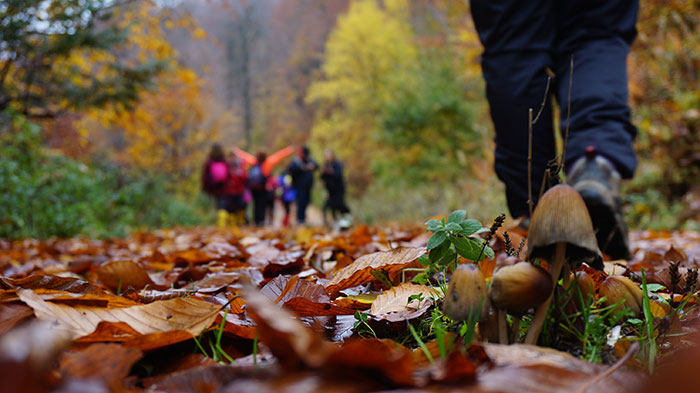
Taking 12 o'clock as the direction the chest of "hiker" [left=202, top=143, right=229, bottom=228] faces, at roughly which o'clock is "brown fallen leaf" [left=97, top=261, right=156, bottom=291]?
The brown fallen leaf is roughly at 6 o'clock from the hiker.

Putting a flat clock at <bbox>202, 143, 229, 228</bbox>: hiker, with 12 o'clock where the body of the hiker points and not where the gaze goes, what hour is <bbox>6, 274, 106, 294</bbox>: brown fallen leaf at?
The brown fallen leaf is roughly at 6 o'clock from the hiker.

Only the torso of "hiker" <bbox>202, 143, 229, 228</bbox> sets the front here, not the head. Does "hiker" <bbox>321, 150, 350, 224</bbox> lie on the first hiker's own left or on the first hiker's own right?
on the first hiker's own right

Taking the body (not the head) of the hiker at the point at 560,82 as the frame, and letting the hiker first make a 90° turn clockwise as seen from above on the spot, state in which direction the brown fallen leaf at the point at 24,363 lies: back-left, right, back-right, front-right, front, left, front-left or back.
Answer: right

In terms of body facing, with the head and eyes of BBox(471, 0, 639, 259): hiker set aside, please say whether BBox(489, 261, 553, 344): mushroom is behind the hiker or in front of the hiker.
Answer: behind

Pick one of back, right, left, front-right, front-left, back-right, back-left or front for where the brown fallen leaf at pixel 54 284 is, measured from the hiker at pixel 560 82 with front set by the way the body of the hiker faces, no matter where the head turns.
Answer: back-left

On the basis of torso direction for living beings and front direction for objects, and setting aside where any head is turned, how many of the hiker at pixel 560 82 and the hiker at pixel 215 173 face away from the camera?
2

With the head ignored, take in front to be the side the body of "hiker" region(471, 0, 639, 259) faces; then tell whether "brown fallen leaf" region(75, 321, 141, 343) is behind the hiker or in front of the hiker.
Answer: behind

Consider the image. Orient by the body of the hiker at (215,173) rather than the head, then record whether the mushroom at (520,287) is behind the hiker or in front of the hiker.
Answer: behind

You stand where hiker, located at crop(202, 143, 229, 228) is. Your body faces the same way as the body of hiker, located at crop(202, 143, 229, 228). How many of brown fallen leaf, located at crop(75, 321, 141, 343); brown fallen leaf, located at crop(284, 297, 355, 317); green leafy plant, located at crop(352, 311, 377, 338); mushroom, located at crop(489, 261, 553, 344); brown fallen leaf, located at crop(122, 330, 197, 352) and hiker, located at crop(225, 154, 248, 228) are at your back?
5

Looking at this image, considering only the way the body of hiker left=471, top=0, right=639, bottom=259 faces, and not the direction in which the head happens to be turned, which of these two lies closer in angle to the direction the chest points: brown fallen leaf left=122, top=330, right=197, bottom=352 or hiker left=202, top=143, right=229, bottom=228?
the hiker

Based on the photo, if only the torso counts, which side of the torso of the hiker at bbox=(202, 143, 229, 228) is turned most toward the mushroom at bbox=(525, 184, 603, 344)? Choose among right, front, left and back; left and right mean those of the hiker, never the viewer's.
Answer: back

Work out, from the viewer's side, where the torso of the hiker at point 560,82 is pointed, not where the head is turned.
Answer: away from the camera

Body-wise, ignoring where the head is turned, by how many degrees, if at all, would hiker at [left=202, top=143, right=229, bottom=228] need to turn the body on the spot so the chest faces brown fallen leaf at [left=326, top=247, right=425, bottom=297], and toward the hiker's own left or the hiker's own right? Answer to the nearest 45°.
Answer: approximately 180°

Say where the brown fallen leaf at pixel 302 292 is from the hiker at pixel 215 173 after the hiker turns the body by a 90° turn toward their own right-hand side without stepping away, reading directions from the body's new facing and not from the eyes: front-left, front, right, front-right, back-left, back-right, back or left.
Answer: right

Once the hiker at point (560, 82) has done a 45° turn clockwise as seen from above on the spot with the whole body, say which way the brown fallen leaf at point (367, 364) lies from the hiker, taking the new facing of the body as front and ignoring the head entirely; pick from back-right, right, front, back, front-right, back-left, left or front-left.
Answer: back-right

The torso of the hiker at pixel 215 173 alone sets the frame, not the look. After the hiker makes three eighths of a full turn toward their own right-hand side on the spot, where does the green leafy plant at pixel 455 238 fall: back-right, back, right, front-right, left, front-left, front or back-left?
front-right

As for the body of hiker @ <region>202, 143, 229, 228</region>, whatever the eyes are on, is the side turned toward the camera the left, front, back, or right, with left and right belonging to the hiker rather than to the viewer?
back

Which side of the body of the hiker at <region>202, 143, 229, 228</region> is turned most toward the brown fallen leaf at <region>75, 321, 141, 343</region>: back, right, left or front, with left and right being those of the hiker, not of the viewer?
back

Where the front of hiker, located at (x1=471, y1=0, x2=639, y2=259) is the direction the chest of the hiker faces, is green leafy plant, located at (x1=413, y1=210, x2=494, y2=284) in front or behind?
behind

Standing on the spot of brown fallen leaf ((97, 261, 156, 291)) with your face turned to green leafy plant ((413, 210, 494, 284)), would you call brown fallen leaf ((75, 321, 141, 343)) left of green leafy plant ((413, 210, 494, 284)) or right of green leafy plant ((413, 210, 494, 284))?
right
